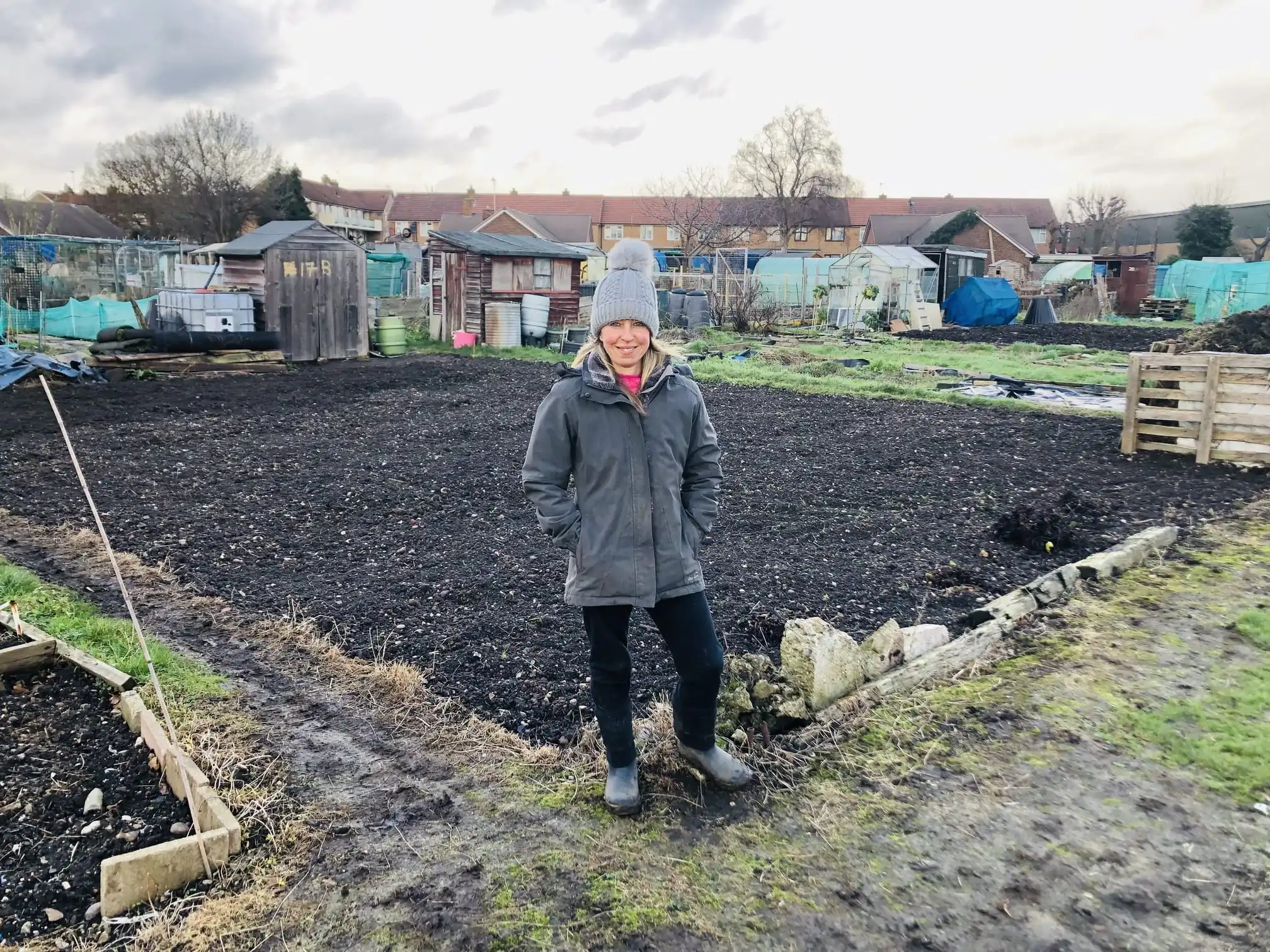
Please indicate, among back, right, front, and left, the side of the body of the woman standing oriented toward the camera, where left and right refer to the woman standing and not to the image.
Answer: front

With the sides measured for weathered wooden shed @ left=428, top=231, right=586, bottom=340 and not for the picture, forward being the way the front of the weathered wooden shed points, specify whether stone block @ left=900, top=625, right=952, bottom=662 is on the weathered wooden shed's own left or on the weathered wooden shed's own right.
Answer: on the weathered wooden shed's own left

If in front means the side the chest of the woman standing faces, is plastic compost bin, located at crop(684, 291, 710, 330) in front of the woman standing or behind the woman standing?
behind

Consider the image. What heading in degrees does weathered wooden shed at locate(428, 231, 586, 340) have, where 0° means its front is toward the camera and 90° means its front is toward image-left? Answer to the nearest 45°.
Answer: approximately 45°

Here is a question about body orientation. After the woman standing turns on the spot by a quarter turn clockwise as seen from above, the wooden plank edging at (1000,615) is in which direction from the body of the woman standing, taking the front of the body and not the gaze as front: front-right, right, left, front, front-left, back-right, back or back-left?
back-right

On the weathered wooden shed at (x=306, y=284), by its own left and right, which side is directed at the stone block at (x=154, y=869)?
front

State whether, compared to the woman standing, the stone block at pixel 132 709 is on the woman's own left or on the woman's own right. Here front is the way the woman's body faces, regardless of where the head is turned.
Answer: on the woman's own right

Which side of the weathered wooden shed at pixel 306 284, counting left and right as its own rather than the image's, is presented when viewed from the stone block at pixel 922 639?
front

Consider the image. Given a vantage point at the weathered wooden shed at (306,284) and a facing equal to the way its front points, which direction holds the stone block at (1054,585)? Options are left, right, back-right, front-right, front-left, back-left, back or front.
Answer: front

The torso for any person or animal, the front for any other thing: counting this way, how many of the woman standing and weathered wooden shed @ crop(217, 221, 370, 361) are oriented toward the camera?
2

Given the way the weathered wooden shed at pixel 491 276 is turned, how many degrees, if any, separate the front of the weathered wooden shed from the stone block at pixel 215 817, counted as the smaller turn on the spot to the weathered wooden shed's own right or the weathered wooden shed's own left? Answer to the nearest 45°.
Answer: approximately 45° to the weathered wooden shed's own left

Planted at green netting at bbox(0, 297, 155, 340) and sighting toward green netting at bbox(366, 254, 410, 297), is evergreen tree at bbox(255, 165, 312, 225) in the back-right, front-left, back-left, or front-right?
front-left

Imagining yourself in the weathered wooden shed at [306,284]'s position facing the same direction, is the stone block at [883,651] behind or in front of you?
in front

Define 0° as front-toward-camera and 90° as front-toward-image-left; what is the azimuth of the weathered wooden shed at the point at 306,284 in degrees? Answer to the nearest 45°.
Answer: approximately 0°
